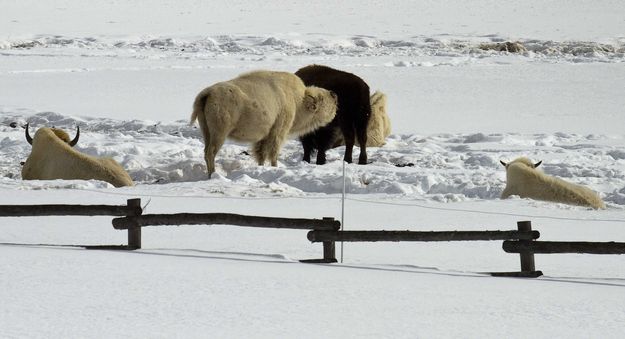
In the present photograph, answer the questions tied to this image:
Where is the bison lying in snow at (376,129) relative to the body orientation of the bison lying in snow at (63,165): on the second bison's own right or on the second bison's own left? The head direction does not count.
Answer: on the second bison's own right

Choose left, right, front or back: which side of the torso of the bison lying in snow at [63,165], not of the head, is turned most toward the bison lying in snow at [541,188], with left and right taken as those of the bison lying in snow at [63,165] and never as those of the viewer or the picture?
back

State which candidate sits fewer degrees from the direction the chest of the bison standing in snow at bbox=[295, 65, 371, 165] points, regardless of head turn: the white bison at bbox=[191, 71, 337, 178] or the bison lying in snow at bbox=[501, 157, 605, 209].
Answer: the white bison

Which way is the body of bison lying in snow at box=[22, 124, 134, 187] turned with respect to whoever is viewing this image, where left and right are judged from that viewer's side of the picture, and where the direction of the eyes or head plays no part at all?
facing away from the viewer and to the left of the viewer

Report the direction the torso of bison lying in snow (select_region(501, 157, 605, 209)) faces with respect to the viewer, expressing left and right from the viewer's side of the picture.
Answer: facing away from the viewer and to the left of the viewer
